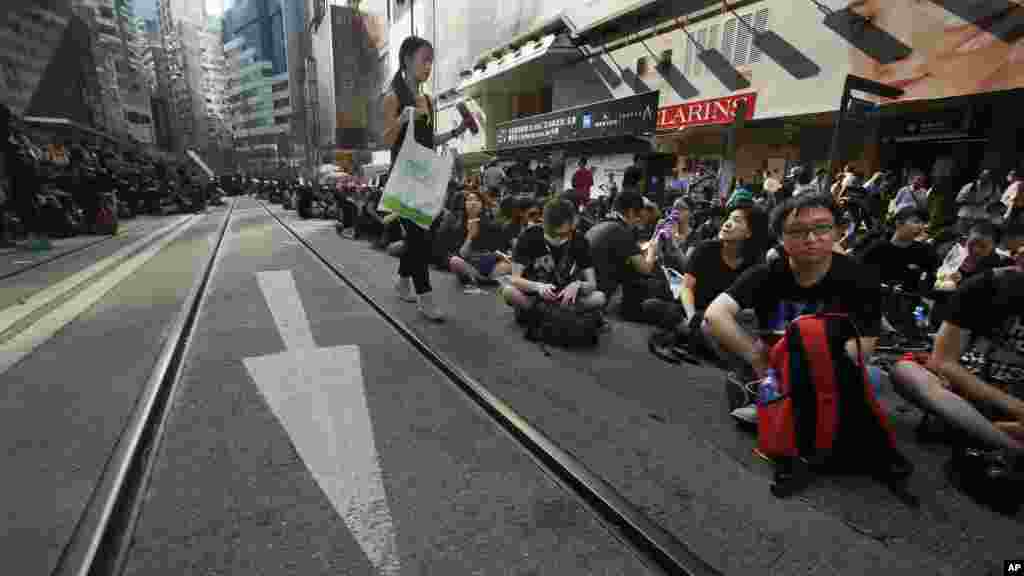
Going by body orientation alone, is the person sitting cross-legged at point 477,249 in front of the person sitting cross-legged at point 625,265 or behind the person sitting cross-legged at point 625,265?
behind

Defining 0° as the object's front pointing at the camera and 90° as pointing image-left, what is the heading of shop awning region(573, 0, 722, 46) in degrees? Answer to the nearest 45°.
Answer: approximately 45°

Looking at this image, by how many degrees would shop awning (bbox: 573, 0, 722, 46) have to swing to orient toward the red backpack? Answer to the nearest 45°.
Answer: approximately 45° to its left

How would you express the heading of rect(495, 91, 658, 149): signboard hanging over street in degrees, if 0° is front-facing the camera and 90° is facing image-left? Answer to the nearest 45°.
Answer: approximately 45°

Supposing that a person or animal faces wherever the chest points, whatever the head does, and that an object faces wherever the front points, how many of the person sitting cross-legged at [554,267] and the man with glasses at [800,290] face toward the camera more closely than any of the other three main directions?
2

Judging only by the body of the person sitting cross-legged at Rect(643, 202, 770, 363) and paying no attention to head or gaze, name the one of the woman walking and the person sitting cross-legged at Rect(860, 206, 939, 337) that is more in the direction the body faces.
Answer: the woman walking

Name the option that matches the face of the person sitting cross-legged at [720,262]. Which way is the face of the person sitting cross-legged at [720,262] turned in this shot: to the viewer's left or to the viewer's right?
to the viewer's left

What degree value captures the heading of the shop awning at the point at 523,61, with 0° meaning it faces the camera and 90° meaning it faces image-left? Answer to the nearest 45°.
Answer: approximately 45°

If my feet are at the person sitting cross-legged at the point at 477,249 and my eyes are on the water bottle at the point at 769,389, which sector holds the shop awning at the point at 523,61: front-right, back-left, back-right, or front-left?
back-left

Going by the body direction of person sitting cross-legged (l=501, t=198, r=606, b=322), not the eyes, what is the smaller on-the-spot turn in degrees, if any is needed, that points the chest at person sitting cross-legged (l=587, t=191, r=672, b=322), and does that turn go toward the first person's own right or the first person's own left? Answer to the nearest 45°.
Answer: approximately 135° to the first person's own left

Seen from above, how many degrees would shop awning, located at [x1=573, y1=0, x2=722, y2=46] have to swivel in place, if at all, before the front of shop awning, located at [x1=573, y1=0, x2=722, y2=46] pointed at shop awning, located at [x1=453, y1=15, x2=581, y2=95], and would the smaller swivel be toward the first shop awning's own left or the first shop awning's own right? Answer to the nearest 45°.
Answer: approximately 90° to the first shop awning's own right
